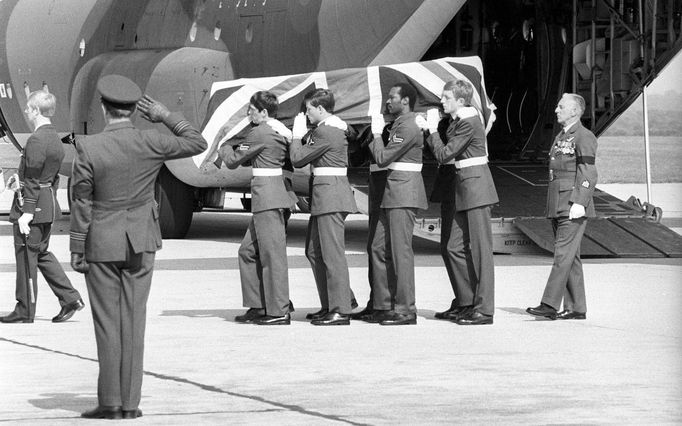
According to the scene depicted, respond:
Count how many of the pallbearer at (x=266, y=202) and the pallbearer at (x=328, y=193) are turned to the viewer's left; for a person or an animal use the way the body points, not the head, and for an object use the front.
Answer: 2

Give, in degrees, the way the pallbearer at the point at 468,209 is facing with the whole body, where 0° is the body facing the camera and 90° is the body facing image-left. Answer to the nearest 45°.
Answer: approximately 90°

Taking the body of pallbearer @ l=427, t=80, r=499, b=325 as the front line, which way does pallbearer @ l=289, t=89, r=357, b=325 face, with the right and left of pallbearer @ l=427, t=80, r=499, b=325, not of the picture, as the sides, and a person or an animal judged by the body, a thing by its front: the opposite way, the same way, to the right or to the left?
the same way

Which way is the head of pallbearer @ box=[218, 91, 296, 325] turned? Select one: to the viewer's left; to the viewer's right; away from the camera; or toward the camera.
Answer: to the viewer's left

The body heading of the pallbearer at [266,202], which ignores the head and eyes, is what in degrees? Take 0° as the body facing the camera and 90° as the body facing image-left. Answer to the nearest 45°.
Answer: approximately 90°

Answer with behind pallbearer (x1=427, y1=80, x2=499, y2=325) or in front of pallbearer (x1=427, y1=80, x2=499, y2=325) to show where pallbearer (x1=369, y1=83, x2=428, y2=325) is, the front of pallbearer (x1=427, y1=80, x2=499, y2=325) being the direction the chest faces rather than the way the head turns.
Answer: in front

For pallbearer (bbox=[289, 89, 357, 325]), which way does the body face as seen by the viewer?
to the viewer's left

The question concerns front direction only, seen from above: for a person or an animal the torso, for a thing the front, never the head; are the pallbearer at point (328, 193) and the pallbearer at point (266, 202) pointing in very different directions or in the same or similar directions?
same or similar directions

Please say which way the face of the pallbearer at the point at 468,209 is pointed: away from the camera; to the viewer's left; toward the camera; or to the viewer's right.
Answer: to the viewer's left

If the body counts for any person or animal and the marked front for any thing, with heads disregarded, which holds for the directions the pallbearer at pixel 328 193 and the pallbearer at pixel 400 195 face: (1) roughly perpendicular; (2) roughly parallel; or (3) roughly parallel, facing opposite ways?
roughly parallel

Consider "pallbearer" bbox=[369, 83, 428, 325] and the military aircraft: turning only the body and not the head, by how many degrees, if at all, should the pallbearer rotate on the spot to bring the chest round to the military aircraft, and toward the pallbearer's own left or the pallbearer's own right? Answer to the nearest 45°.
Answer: approximately 90° to the pallbearer's own right

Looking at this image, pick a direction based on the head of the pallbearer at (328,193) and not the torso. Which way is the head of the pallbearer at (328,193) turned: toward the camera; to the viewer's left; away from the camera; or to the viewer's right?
to the viewer's left

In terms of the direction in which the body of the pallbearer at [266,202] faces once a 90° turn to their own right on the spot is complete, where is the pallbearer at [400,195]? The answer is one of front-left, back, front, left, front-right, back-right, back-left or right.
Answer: right

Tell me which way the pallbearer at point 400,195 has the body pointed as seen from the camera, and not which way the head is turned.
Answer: to the viewer's left

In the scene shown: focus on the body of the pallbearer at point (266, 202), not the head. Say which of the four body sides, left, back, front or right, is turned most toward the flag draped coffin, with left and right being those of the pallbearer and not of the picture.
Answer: back

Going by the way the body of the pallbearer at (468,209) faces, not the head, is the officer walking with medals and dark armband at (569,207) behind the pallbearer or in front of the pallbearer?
behind

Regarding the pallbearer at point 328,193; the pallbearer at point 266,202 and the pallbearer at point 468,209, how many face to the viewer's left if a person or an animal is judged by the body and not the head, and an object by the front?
3
